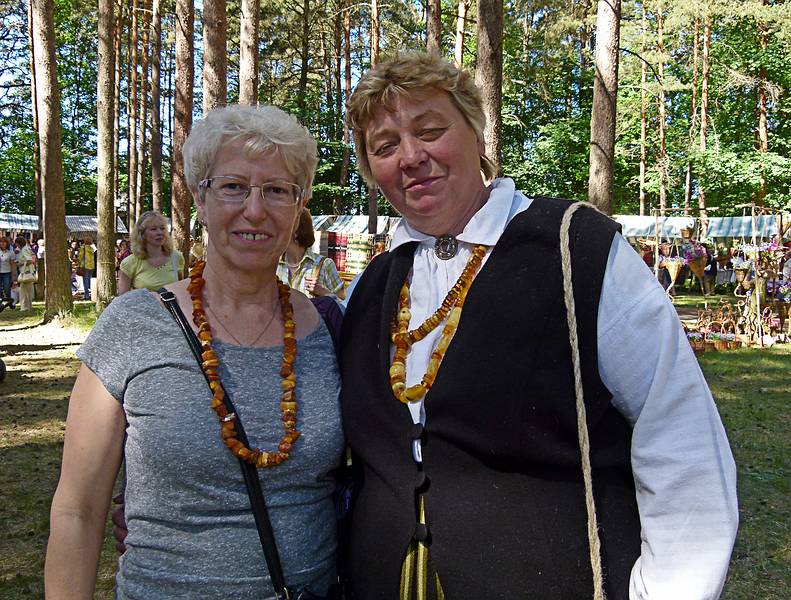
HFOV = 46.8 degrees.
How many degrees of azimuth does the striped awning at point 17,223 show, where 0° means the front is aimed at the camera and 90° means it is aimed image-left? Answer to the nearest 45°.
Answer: approximately 0°

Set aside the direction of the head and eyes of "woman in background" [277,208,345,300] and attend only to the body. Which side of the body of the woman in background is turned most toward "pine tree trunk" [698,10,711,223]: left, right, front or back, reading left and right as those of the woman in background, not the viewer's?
back

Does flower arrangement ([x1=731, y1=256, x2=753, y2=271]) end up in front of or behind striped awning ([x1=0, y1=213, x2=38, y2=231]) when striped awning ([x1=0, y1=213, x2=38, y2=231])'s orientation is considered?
in front

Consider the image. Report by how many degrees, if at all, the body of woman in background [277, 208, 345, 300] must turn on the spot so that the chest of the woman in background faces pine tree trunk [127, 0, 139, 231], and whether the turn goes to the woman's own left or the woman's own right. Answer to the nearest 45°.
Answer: approximately 135° to the woman's own right

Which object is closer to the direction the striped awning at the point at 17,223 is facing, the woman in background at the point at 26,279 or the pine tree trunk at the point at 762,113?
the woman in background

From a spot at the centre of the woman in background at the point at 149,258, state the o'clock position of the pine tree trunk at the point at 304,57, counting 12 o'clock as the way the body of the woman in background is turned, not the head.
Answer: The pine tree trunk is roughly at 8 o'clock from the woman in background.

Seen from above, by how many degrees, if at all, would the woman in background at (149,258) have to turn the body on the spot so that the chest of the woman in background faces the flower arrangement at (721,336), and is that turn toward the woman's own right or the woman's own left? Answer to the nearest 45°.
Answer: approximately 45° to the woman's own left

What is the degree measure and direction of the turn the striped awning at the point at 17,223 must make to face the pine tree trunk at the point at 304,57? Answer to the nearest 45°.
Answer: approximately 45° to its left
